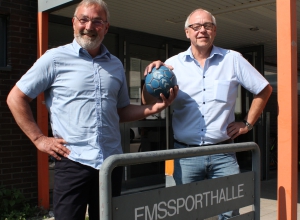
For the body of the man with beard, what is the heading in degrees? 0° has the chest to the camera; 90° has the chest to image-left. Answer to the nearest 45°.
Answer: approximately 315°

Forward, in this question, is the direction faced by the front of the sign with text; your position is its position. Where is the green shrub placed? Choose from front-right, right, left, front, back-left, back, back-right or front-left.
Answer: back

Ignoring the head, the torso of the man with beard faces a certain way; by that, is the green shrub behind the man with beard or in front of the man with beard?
behind

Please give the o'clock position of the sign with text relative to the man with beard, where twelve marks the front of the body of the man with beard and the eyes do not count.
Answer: The sign with text is roughly at 11 o'clock from the man with beard.

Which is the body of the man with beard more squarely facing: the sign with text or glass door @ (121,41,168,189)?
the sign with text

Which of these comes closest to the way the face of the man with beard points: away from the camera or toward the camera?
toward the camera

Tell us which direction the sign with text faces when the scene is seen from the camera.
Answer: facing the viewer and to the right of the viewer

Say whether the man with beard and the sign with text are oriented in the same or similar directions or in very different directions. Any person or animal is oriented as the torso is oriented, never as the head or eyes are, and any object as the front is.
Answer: same or similar directions

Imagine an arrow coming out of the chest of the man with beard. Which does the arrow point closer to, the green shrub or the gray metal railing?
the gray metal railing

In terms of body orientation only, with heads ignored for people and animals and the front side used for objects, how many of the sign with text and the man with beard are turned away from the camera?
0

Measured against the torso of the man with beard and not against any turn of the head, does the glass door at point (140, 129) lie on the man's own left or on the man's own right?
on the man's own left

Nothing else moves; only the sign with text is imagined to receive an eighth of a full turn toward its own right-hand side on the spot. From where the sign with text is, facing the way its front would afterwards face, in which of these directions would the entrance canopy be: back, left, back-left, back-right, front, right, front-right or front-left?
back
